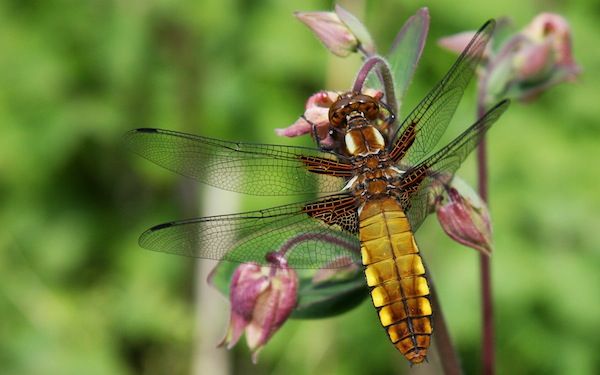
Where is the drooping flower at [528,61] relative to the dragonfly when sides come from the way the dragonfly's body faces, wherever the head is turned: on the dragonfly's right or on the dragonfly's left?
on the dragonfly's right

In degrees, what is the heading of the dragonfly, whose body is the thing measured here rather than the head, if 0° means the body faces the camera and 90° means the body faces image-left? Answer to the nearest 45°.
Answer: approximately 180°
